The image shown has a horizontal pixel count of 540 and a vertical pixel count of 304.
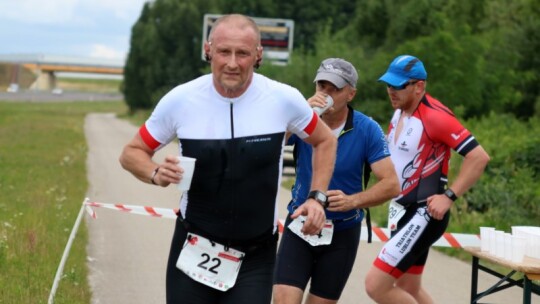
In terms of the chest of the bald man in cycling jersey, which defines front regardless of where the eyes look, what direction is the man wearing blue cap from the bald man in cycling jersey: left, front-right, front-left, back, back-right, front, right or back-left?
back-left

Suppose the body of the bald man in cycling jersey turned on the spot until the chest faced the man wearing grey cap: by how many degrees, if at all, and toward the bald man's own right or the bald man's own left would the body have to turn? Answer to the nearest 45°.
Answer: approximately 135° to the bald man's own left

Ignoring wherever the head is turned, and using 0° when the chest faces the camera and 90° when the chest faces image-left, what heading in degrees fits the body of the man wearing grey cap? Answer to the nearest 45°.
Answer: approximately 45°

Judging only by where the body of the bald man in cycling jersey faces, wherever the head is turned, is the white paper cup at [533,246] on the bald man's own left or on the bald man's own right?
on the bald man's own left

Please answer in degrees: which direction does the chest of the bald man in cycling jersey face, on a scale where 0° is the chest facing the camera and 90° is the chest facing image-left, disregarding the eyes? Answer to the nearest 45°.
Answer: approximately 0°
